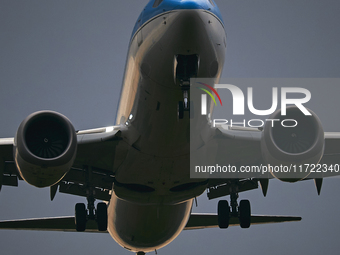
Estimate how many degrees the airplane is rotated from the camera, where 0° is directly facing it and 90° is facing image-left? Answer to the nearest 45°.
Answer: approximately 0°
